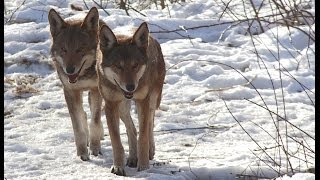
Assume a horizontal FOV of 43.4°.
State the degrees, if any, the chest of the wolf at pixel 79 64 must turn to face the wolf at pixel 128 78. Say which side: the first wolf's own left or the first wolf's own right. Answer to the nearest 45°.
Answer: approximately 45° to the first wolf's own left

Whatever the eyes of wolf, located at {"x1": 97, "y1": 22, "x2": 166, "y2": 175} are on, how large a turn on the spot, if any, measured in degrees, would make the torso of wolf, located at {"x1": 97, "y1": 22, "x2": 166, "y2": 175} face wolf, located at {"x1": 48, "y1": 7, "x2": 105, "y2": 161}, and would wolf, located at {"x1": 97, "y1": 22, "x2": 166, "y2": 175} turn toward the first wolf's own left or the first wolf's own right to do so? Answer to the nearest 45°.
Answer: approximately 135° to the first wolf's own right

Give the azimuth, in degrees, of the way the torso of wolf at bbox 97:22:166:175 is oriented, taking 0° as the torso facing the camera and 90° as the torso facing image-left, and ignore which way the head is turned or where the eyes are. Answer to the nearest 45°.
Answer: approximately 0°

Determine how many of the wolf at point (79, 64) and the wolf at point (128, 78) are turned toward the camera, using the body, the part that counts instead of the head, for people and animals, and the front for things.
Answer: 2
